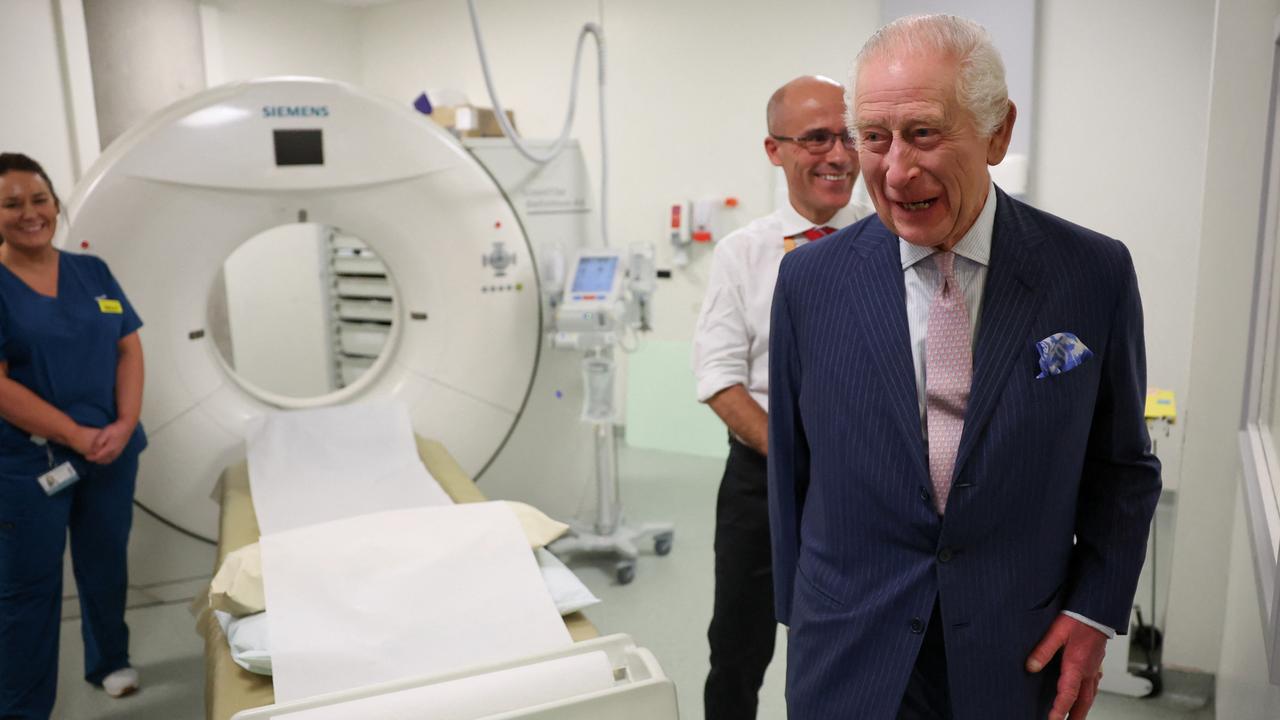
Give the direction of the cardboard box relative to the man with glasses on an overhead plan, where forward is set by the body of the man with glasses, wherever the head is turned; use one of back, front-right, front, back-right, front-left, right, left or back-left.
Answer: back

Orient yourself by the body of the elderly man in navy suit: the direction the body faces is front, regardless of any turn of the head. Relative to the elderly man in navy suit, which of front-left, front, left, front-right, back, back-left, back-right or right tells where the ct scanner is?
back-right

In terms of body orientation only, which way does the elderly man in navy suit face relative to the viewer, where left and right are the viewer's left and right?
facing the viewer

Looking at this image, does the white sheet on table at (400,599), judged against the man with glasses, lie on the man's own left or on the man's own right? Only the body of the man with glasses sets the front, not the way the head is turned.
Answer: on the man's own right

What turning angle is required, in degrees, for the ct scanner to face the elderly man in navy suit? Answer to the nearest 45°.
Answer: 0° — it already faces them

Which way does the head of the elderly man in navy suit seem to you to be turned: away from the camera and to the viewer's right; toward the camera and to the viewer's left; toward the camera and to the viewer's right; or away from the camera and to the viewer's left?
toward the camera and to the viewer's left

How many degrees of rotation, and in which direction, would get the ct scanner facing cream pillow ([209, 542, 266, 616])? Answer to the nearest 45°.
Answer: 0° — it already faces it

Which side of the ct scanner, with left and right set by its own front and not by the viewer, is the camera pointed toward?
front

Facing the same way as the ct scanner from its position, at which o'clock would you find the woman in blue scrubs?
The woman in blue scrubs is roughly at 2 o'clock from the ct scanner.

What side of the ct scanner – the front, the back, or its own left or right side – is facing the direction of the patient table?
front
